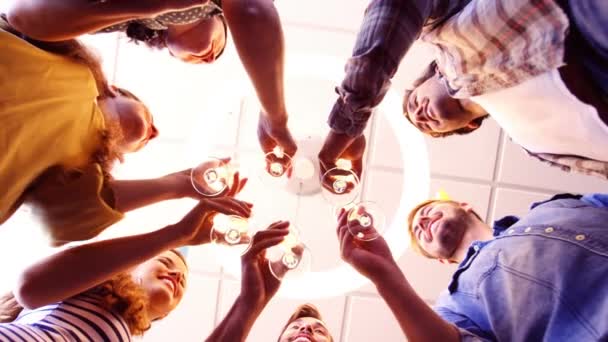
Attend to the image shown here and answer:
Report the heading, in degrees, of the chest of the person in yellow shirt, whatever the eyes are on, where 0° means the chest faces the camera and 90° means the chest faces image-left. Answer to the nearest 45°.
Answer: approximately 0°
